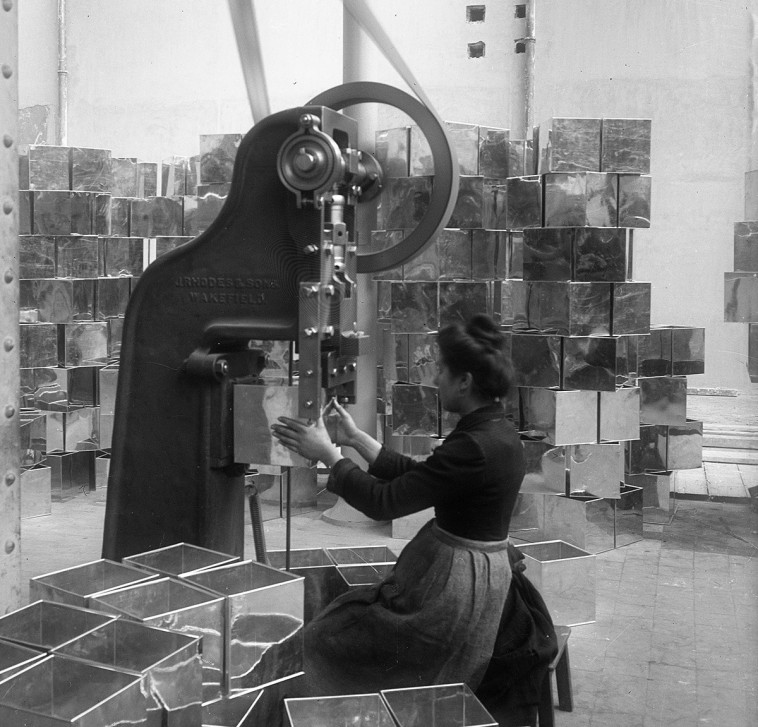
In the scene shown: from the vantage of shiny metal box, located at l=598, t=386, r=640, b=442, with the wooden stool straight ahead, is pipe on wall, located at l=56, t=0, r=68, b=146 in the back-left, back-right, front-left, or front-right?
back-right

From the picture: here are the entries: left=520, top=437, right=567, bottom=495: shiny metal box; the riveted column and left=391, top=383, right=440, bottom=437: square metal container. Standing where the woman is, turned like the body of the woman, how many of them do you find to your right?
2

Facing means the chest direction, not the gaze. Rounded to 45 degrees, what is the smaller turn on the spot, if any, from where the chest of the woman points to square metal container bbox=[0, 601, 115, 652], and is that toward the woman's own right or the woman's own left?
approximately 45° to the woman's own left

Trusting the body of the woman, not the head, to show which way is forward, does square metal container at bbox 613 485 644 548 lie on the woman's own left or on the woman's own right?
on the woman's own right

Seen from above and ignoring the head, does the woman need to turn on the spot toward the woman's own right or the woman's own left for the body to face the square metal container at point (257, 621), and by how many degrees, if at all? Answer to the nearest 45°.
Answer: approximately 45° to the woman's own left

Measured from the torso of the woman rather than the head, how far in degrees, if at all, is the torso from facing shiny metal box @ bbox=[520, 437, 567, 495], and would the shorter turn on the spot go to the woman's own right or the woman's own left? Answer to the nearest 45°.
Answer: approximately 90° to the woman's own right

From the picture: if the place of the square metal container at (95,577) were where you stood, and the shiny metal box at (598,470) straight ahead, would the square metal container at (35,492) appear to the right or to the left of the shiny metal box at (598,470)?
left

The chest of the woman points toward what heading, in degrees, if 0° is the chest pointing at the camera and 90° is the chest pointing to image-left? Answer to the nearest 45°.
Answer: approximately 90°

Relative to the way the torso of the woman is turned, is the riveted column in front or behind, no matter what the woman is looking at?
in front
